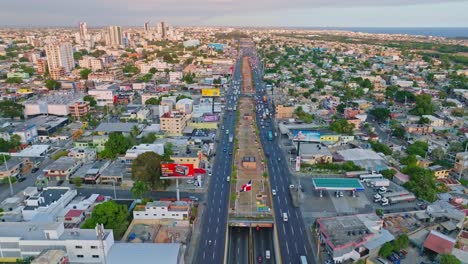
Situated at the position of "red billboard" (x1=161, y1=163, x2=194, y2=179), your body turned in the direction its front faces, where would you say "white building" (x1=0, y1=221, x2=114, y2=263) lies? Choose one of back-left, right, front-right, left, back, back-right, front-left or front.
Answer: front-right

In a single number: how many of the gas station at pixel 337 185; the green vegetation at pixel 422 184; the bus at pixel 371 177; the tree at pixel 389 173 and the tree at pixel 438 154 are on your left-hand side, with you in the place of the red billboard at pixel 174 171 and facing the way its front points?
5

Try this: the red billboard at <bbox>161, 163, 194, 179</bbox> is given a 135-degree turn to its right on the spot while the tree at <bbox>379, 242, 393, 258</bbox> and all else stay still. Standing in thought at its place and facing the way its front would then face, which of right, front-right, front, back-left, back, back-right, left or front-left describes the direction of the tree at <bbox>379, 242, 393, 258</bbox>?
back

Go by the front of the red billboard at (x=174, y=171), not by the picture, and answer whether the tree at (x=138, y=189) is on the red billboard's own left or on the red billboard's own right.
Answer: on the red billboard's own right

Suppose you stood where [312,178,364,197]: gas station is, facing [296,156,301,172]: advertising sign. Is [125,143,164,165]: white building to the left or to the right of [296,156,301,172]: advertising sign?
left

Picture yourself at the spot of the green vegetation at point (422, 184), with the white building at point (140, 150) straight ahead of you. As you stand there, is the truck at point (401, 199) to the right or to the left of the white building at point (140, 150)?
left

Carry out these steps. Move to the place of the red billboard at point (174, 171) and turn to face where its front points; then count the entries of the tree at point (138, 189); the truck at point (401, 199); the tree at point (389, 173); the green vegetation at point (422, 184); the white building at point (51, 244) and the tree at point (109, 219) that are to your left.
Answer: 3

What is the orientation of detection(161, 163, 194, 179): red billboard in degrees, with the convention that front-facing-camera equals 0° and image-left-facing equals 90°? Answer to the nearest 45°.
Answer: approximately 0°

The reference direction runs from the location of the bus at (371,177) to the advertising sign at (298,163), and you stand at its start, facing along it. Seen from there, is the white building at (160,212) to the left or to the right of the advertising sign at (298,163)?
left

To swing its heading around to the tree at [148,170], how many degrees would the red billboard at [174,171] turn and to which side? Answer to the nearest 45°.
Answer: approximately 135° to its right

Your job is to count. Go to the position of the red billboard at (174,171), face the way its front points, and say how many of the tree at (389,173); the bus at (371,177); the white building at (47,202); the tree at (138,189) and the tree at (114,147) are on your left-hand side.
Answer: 2

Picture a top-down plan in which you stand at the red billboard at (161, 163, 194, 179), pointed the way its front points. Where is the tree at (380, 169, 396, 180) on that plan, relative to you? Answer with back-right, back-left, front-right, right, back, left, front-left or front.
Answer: left

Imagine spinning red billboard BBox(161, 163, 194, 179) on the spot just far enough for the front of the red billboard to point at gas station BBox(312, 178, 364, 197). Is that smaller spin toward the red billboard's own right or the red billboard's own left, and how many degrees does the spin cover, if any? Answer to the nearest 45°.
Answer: approximately 90° to the red billboard's own left

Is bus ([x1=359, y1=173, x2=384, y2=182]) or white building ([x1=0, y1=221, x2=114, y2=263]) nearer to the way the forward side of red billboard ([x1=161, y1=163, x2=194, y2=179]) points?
the white building

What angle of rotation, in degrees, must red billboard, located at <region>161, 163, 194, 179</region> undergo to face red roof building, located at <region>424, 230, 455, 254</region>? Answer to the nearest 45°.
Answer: approximately 45° to its left

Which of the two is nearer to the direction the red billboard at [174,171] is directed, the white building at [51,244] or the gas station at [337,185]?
the white building

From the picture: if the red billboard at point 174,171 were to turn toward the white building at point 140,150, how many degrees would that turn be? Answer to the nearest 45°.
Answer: approximately 135° to its right

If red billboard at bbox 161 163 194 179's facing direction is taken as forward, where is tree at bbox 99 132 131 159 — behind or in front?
behind

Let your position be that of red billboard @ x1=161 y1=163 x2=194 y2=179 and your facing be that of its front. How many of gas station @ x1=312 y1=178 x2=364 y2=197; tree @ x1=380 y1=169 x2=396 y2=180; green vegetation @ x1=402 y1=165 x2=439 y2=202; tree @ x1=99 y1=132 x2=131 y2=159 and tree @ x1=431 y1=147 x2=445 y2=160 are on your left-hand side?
4

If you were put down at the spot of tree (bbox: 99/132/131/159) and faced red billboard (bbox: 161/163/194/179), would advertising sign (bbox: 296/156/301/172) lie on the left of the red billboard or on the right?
left
